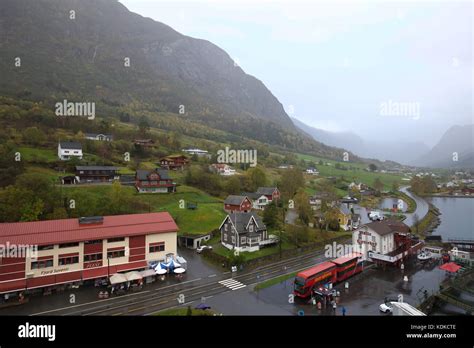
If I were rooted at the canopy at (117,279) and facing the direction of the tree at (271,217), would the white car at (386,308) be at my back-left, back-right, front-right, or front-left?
front-right

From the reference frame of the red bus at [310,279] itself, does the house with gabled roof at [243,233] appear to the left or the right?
on its right

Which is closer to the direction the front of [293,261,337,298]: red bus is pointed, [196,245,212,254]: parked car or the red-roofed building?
the red-roofed building

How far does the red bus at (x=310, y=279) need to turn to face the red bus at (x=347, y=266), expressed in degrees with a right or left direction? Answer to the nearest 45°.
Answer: approximately 180°

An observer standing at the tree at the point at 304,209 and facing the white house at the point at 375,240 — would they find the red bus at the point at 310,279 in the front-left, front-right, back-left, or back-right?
front-right

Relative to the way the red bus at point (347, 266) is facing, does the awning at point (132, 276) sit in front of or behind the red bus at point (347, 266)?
in front

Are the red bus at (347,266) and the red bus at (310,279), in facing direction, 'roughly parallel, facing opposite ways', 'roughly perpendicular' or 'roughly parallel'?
roughly parallel

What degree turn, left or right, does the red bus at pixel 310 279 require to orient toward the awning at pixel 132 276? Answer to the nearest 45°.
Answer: approximately 45° to its right

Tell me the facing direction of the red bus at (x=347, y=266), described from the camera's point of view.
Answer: facing the viewer and to the left of the viewer

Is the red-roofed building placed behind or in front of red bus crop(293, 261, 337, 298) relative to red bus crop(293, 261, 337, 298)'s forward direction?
in front

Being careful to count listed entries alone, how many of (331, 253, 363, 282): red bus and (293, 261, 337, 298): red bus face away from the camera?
0
